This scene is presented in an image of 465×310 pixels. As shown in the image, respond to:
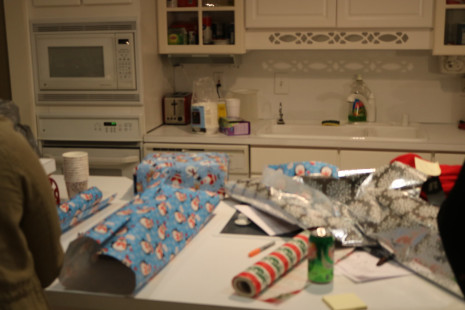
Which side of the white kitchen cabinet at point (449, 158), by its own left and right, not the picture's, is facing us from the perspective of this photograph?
front

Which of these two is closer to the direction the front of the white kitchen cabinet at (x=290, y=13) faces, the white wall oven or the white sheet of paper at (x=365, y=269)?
the white sheet of paper

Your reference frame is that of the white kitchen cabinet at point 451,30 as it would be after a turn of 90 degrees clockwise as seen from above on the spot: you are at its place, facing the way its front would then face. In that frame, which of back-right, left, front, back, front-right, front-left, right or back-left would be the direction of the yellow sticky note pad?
left

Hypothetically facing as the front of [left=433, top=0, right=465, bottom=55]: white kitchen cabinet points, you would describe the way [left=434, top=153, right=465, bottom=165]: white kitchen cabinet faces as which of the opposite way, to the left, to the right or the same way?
the same way

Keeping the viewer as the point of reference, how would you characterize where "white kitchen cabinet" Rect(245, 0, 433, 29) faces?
facing the viewer

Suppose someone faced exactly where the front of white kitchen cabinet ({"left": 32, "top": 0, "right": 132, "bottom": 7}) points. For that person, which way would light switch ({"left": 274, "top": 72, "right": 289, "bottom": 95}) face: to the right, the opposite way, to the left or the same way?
the same way

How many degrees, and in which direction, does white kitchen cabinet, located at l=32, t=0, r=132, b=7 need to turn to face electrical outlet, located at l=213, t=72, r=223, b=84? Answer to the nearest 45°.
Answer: approximately 90° to its left

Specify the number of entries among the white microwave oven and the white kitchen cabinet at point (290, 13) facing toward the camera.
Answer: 2

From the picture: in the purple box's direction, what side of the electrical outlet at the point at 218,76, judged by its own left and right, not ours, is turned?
front

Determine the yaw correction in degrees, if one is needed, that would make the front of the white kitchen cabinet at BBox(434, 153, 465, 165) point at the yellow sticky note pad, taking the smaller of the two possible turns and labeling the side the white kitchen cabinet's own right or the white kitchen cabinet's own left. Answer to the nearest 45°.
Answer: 0° — it already faces it

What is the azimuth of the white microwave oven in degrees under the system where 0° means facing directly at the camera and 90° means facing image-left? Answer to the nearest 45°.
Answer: approximately 0°

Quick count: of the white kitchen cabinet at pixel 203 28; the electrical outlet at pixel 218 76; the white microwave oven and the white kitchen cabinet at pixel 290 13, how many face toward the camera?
4

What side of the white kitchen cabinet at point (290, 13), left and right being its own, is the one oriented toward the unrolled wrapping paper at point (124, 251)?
front

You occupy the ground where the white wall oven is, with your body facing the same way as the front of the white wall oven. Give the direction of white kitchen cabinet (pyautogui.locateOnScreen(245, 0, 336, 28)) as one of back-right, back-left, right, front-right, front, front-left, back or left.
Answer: left

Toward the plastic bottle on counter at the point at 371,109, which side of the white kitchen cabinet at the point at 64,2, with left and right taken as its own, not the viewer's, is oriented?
left

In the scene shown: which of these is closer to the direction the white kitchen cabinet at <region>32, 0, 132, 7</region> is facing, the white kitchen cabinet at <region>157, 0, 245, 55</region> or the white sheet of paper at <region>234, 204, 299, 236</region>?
the white sheet of paper

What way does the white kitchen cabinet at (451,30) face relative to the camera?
toward the camera
